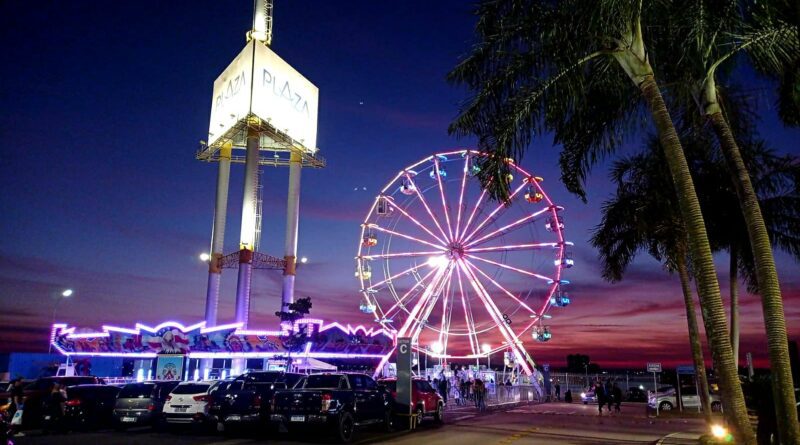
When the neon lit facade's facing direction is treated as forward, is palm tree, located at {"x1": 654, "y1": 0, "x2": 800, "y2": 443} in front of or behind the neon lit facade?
in front

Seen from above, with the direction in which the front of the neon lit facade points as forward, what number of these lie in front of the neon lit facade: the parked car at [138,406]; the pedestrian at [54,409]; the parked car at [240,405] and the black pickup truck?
4

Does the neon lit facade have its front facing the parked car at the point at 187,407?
yes

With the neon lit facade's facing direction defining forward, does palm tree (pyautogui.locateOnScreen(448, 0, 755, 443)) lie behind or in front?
in front

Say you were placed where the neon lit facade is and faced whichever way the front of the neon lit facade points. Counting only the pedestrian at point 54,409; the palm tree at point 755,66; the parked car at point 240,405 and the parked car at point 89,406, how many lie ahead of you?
4

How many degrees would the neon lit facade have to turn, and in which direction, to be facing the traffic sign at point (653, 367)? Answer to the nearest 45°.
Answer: approximately 45° to its left

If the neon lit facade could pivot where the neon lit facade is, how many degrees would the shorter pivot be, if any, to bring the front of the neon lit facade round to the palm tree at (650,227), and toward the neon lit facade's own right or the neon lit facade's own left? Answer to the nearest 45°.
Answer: approximately 45° to the neon lit facade's own left

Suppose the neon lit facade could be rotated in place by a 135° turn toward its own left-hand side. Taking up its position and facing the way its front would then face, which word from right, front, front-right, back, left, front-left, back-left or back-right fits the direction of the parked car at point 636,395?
front-right

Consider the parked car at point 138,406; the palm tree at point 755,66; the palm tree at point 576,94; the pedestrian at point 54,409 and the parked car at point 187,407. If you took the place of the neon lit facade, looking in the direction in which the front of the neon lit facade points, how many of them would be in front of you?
5

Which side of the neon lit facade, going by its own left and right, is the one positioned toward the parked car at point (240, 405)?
front

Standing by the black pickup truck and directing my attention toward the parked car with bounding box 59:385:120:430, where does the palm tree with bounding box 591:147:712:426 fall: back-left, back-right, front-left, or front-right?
back-right

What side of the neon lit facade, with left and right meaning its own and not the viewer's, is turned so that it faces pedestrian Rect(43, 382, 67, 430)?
front

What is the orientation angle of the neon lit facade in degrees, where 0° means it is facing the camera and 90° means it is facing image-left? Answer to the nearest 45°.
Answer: approximately 0°
